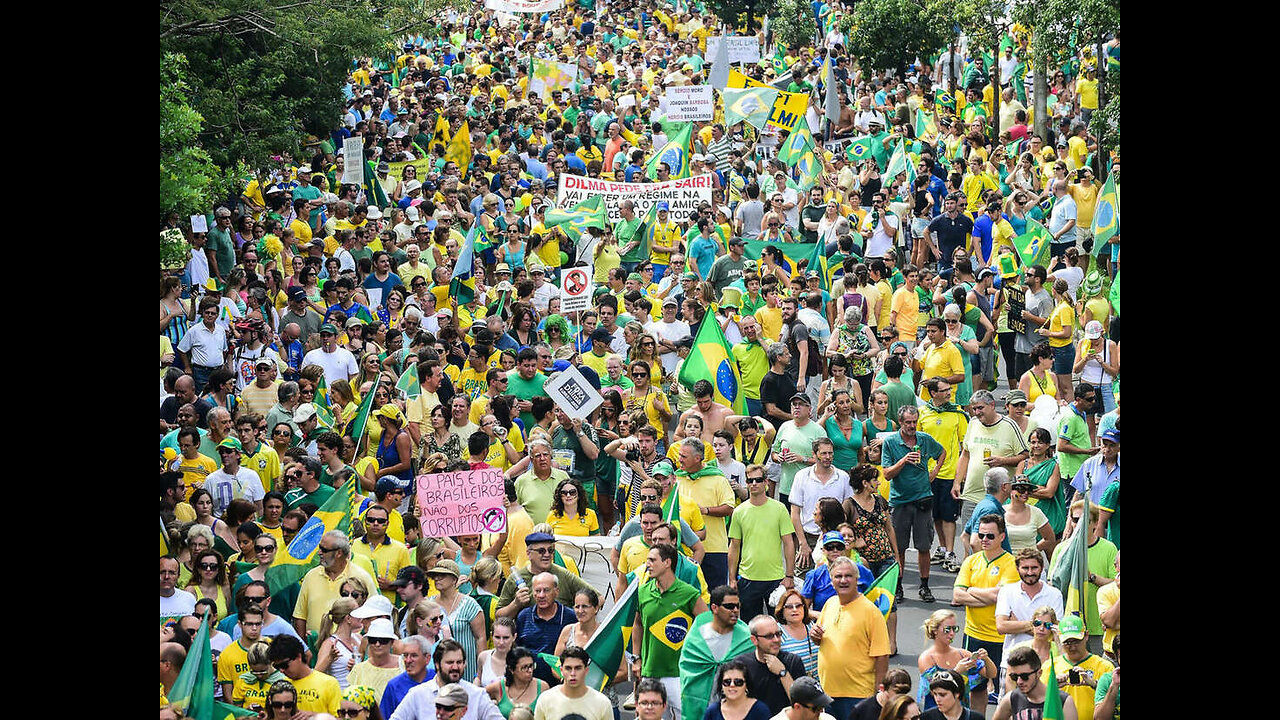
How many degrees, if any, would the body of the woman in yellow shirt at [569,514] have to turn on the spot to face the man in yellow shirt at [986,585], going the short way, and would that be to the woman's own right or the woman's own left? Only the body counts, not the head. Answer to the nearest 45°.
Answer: approximately 45° to the woman's own left

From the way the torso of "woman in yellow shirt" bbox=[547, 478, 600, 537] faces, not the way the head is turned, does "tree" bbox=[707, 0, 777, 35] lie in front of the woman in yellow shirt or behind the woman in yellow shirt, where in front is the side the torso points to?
behind

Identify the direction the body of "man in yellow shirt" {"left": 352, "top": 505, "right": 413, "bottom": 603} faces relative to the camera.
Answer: toward the camera

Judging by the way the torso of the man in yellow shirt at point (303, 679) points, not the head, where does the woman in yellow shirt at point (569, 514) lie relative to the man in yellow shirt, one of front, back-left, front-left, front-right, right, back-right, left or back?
back

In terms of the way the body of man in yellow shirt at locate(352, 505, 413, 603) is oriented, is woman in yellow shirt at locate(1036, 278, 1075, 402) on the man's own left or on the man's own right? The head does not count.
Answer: on the man's own left

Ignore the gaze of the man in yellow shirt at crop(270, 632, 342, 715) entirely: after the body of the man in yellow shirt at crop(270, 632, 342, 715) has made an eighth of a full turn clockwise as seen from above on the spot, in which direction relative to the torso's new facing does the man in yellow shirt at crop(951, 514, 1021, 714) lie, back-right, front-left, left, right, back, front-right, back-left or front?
back

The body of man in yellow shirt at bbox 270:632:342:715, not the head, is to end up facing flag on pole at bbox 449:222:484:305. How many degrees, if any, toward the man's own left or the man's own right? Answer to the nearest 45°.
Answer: approximately 135° to the man's own right

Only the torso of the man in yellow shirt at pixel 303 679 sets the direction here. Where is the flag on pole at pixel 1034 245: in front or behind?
behind

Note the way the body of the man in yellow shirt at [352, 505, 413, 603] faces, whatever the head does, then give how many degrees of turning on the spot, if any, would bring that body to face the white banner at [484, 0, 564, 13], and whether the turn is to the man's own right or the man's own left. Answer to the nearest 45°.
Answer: approximately 180°

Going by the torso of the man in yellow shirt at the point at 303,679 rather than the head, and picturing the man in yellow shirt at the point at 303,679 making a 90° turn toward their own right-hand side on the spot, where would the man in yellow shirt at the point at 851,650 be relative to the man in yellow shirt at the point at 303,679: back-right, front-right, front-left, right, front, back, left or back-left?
back-right

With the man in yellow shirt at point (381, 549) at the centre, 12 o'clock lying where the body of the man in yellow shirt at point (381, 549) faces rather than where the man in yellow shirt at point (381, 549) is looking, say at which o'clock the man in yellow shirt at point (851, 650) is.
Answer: the man in yellow shirt at point (851, 650) is roughly at 10 o'clock from the man in yellow shirt at point (381, 549).

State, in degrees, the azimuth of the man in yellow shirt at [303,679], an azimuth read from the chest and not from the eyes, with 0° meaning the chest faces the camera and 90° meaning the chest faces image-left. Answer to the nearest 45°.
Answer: approximately 45°

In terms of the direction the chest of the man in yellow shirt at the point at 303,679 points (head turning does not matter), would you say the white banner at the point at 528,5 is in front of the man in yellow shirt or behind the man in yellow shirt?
behind

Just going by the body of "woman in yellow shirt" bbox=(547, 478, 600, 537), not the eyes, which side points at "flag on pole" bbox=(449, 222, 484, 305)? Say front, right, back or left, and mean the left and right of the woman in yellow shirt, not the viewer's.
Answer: back

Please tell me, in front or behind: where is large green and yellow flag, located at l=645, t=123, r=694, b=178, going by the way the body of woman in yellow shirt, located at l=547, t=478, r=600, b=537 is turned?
behind

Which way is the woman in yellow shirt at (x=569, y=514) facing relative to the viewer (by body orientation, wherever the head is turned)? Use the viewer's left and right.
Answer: facing the viewer

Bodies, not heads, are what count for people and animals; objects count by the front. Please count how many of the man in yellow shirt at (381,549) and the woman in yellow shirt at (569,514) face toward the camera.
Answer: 2
